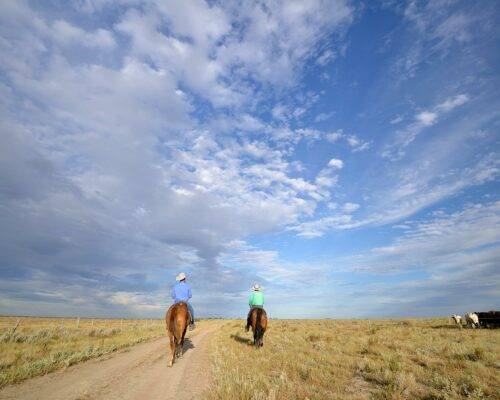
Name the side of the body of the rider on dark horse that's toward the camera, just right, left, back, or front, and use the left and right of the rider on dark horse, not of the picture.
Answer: back

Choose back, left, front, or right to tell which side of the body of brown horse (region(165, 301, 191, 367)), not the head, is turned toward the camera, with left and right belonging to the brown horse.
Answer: back

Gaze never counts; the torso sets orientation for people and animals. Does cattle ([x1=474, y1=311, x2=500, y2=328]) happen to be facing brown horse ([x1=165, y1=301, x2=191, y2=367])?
no

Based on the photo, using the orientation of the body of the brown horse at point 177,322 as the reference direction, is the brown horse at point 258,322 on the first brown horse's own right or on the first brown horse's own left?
on the first brown horse's own right

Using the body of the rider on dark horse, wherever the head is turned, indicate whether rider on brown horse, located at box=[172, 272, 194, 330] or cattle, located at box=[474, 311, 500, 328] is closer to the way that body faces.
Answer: the cattle

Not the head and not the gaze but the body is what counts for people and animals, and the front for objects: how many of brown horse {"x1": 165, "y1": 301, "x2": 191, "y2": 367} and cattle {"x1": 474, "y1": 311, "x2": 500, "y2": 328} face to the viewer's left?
1

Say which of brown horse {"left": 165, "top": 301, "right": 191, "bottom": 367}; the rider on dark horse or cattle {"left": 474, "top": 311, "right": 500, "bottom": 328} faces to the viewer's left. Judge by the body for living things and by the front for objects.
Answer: the cattle

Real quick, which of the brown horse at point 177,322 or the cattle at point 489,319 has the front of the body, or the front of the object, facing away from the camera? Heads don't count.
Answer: the brown horse

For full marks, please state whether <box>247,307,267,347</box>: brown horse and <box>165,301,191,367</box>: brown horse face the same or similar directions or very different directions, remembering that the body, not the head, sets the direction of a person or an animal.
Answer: same or similar directions

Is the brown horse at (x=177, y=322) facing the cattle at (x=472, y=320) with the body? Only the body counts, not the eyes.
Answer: no

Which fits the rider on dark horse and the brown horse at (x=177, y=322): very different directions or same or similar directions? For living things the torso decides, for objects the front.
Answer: same or similar directions

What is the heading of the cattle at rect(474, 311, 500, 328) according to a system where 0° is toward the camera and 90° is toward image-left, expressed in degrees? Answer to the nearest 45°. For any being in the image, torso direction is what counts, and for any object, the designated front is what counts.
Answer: approximately 90°

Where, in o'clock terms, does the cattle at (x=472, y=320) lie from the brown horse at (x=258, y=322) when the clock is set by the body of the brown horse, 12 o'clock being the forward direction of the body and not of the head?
The cattle is roughly at 2 o'clock from the brown horse.

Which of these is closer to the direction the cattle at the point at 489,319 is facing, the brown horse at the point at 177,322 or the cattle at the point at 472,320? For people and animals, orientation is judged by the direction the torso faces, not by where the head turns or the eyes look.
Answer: the cattle

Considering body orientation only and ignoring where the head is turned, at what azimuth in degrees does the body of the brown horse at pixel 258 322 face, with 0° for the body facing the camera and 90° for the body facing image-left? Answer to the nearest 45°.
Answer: approximately 180°
